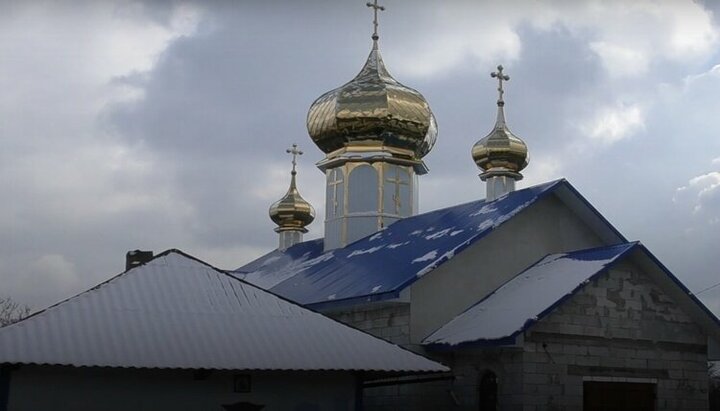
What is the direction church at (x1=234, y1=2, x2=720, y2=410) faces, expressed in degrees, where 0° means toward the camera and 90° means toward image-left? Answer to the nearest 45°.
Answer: approximately 315°
